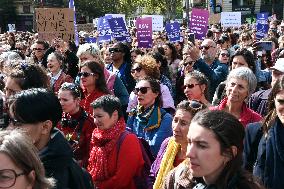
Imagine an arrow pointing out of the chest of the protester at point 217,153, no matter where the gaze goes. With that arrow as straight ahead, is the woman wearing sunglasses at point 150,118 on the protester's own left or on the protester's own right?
on the protester's own right

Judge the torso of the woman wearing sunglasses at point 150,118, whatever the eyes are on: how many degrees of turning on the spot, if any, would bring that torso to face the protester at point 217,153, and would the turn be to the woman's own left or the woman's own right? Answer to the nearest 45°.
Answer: approximately 45° to the woman's own left

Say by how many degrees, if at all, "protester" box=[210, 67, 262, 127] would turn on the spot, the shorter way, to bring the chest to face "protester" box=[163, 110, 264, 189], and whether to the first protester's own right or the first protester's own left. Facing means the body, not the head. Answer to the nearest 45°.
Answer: approximately 45° to the first protester's own left

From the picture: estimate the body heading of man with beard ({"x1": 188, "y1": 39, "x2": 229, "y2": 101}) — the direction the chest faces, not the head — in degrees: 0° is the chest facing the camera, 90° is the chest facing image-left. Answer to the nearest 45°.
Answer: approximately 45°

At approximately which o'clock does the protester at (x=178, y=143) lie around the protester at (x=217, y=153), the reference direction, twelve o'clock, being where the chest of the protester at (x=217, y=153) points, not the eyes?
the protester at (x=178, y=143) is roughly at 4 o'clock from the protester at (x=217, y=153).

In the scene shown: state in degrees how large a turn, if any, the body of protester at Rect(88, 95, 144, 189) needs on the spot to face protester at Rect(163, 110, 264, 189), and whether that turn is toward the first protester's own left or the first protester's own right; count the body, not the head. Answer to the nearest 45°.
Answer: approximately 90° to the first protester's own left

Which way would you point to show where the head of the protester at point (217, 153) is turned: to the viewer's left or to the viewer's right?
to the viewer's left

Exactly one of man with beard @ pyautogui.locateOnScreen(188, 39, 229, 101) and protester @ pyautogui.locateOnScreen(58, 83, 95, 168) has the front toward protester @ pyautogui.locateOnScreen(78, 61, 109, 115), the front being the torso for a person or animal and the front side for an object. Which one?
the man with beard
